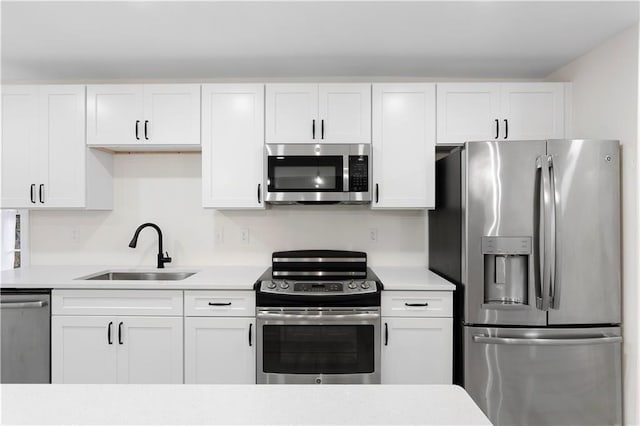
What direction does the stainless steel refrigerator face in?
toward the camera

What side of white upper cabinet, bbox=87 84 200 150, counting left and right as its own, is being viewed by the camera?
front

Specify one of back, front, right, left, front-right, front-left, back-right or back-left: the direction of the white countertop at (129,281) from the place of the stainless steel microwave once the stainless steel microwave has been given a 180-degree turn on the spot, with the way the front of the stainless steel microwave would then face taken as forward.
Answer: left

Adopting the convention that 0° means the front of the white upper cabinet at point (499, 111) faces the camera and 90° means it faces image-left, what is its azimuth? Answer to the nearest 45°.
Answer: approximately 0°

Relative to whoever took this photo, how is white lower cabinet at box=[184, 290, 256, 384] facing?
facing the viewer

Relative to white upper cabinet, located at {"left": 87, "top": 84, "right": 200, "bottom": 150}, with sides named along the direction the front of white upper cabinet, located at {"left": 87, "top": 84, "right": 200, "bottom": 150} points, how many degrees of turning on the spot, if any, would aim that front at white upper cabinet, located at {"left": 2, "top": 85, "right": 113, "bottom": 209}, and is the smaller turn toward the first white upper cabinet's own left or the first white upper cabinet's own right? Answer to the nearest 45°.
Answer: approximately 135° to the first white upper cabinet's own right

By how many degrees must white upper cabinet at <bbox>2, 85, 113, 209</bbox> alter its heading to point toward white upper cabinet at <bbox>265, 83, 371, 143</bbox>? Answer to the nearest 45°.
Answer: approximately 45° to its left

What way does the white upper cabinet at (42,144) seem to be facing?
toward the camera

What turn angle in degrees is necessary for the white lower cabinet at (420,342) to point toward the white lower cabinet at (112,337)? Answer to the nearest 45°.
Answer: approximately 90° to its right

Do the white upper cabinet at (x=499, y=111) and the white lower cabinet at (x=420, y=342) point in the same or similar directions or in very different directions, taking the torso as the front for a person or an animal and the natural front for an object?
same or similar directions

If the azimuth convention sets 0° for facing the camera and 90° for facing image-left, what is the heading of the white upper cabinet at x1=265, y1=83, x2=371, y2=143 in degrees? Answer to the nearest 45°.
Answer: approximately 0°

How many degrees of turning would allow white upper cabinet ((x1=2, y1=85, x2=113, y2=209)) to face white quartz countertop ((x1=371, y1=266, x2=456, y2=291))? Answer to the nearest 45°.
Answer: approximately 45° to its left

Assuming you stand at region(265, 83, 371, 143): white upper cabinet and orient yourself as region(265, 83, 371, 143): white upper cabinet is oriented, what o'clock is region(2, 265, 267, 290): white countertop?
The white countertop is roughly at 3 o'clock from the white upper cabinet.

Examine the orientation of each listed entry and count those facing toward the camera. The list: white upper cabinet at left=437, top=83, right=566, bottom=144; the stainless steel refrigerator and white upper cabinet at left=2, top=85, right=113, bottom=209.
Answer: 3

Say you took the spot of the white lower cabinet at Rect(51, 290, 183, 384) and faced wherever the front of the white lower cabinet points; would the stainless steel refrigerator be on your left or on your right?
on your left
